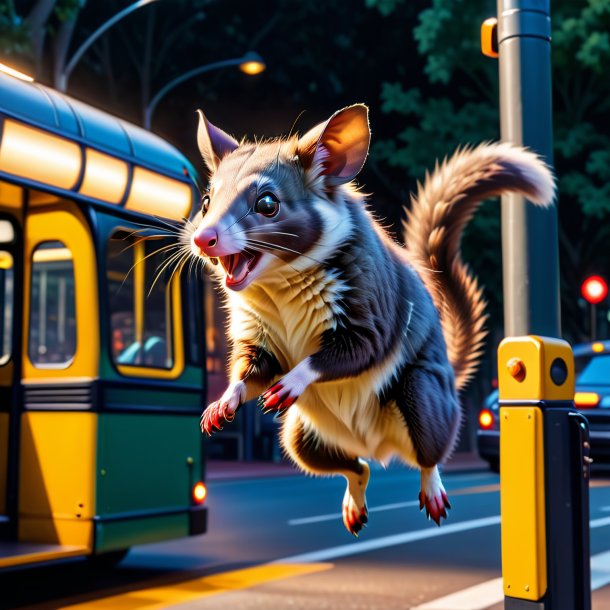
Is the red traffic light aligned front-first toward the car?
yes

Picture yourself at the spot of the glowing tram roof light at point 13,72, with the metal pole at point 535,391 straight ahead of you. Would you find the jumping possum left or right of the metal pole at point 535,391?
right

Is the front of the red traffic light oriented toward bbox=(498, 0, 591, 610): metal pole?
yes

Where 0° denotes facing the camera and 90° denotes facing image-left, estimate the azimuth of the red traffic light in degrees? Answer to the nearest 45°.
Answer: approximately 0°

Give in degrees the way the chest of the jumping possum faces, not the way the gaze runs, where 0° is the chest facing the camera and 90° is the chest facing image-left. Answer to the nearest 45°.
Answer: approximately 45°

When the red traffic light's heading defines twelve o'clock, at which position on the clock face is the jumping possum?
The jumping possum is roughly at 12 o'clock from the red traffic light.

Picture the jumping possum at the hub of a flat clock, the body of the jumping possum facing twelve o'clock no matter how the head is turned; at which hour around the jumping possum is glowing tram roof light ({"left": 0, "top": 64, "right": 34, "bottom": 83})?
The glowing tram roof light is roughly at 3 o'clock from the jumping possum.

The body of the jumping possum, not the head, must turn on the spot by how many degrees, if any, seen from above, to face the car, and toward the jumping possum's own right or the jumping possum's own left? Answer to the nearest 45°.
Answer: approximately 180°

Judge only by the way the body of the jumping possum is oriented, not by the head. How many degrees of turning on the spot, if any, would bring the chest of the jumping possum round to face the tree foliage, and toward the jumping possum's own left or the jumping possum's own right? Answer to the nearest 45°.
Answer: approximately 135° to the jumping possum's own right
